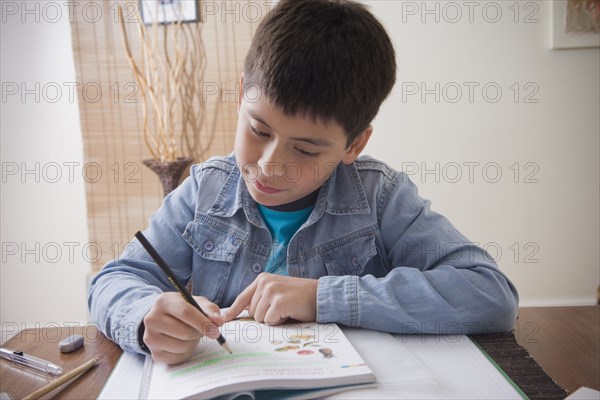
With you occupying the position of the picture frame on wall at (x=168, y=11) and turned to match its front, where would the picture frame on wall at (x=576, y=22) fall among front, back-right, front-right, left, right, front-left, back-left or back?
left

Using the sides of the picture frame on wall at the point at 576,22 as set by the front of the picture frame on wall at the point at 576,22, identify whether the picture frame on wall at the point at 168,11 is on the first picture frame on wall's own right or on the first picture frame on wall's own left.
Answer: on the first picture frame on wall's own right

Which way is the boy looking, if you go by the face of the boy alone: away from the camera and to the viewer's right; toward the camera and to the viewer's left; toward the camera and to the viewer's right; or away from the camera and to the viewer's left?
toward the camera and to the viewer's left

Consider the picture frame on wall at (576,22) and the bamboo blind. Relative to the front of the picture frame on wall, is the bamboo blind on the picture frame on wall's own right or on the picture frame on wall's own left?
on the picture frame on wall's own right

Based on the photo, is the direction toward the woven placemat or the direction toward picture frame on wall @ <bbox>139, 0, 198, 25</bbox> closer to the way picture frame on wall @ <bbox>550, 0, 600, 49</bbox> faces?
the woven placemat

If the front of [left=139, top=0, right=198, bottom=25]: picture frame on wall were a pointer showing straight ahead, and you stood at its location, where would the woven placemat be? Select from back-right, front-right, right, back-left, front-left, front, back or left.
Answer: front

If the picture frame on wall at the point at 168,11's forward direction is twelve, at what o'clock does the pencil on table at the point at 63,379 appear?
The pencil on table is roughly at 12 o'clock from the picture frame on wall.

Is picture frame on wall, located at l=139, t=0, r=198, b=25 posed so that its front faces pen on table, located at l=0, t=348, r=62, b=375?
yes

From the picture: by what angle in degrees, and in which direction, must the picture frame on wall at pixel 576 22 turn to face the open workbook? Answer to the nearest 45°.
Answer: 0° — it already faces it

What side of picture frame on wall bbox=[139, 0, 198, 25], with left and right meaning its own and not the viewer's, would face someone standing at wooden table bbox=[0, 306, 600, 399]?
front

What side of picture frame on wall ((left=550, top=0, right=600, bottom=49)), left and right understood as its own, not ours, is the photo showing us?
front

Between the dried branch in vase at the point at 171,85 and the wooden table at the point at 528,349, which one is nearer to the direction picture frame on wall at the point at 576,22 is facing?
the wooden table

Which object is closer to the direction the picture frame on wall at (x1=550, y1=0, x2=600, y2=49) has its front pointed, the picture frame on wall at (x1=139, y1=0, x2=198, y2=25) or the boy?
the boy

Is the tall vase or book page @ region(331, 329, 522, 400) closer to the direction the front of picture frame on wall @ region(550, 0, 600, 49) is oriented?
the book page

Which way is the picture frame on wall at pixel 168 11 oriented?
toward the camera

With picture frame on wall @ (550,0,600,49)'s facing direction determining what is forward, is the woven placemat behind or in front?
in front

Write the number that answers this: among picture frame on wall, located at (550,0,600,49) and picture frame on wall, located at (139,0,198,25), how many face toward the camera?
2
